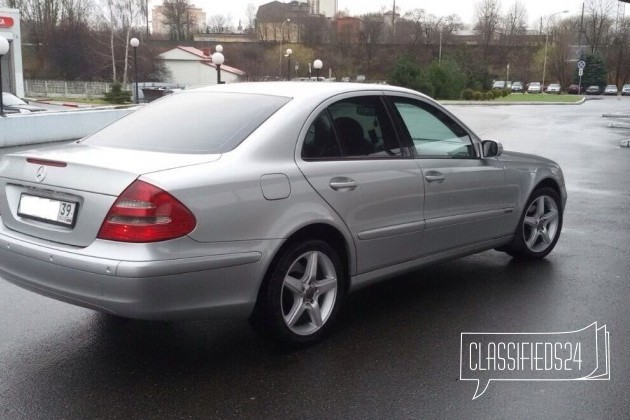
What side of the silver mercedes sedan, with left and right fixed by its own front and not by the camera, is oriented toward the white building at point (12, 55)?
left

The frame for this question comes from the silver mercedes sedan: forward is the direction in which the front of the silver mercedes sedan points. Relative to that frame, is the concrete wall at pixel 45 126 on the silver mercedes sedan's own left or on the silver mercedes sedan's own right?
on the silver mercedes sedan's own left

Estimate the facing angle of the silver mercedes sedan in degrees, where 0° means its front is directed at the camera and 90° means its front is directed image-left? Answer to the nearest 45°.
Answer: approximately 225°

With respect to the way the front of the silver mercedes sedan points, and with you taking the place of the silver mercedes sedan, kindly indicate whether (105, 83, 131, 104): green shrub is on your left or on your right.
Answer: on your left
